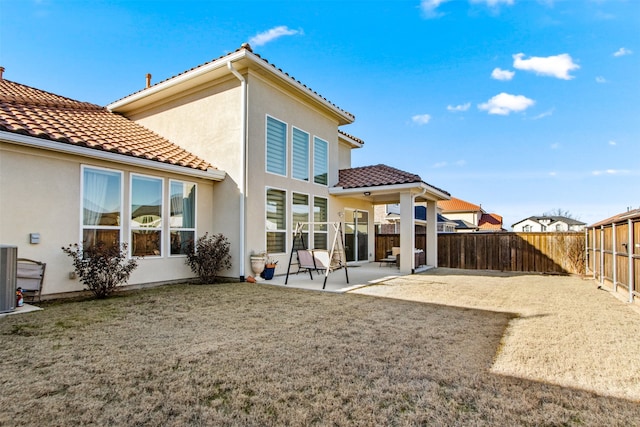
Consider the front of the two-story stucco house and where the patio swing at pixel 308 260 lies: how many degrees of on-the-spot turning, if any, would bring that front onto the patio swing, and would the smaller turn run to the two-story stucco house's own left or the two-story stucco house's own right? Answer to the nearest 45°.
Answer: approximately 180°

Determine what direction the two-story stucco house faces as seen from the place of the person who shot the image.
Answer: facing away from the viewer and to the left of the viewer

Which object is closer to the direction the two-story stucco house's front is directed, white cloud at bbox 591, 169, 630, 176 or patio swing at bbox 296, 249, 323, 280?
the white cloud

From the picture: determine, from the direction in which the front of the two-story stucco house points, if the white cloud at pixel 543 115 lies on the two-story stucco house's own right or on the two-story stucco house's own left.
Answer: on the two-story stucco house's own right

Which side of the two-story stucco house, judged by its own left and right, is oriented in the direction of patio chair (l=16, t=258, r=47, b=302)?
left
